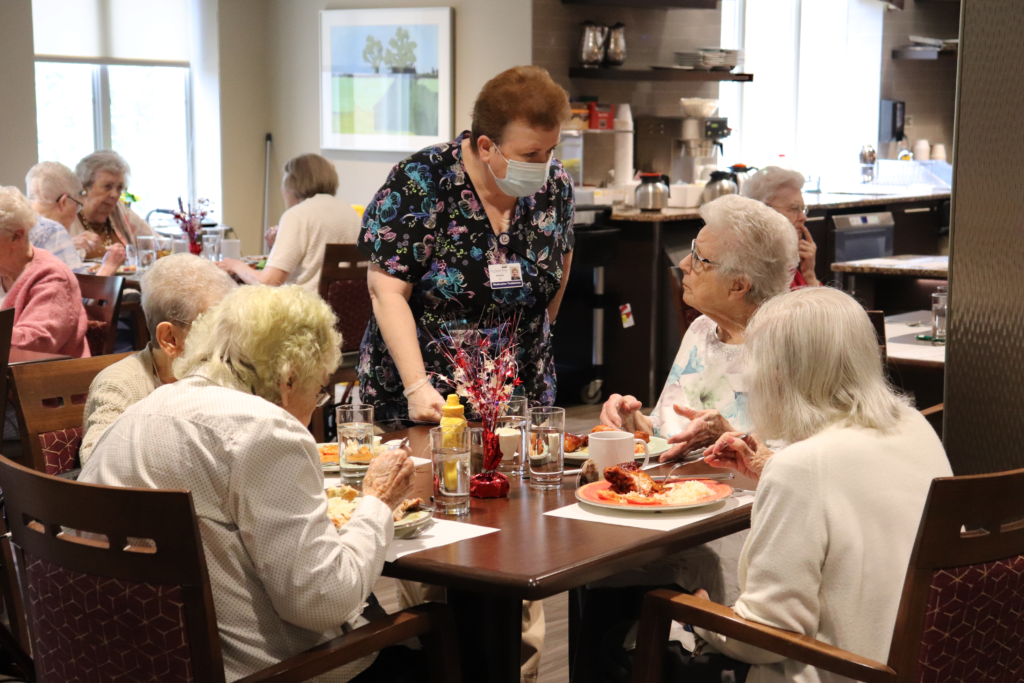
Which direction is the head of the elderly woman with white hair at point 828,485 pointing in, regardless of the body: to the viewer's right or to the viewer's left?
to the viewer's left

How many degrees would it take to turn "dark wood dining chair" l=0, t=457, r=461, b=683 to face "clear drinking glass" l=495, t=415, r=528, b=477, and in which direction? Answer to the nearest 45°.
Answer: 0° — it already faces it

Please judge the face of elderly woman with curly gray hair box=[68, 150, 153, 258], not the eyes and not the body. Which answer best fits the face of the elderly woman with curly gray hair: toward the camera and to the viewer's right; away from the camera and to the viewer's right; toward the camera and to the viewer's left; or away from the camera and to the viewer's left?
toward the camera and to the viewer's right

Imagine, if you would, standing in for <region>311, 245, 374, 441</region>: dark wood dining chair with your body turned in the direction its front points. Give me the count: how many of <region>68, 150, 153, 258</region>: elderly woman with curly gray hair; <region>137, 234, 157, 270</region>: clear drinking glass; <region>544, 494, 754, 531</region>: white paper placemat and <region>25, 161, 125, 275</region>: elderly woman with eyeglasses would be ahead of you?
3

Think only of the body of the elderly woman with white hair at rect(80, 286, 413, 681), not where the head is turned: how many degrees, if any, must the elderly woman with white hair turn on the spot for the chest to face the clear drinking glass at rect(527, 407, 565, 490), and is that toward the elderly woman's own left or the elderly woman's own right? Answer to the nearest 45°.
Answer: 0° — they already face it

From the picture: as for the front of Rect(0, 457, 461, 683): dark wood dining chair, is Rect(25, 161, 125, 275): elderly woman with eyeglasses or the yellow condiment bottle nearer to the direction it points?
the yellow condiment bottle

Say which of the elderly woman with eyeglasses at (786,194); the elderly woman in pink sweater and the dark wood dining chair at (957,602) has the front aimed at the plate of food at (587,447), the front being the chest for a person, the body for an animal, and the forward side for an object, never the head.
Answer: the dark wood dining chair

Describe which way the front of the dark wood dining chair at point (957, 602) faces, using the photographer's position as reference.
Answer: facing away from the viewer and to the left of the viewer

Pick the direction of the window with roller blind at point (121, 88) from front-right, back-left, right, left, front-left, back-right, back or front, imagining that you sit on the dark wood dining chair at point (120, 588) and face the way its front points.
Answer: front-left

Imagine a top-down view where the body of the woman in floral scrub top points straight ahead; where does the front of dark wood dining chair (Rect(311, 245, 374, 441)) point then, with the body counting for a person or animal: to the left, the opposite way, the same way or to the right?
the opposite way

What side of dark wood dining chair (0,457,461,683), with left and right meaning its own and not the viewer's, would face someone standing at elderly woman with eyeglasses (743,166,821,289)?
front
